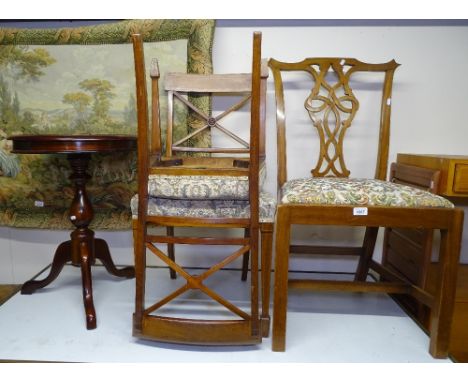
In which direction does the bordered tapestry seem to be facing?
toward the camera

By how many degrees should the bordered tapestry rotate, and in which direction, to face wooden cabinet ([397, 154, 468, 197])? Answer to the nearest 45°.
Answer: approximately 45° to its left

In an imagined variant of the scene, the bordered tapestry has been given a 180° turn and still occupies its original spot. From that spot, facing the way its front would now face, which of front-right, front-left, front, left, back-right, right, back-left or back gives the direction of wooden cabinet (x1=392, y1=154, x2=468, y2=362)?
back-right
